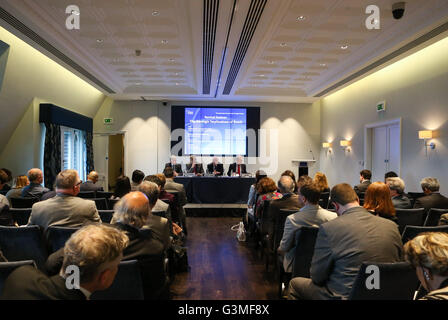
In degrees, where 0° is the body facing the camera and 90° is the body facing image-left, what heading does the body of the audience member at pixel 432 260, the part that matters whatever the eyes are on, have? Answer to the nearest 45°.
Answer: approximately 135°

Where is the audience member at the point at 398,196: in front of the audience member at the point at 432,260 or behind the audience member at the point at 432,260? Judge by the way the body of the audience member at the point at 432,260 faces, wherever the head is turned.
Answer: in front

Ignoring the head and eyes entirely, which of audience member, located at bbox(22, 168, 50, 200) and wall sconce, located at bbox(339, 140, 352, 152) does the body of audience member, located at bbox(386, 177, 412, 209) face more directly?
the wall sconce

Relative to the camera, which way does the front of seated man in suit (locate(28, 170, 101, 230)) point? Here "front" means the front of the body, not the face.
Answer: away from the camera

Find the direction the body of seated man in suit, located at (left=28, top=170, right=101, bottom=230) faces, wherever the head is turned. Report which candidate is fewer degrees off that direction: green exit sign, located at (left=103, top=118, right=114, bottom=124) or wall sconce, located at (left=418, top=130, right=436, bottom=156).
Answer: the green exit sign

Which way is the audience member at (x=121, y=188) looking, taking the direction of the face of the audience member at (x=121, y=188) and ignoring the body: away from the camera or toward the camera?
away from the camera

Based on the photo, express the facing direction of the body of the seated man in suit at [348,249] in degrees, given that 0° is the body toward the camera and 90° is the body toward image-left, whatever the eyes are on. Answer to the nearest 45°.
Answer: approximately 135°

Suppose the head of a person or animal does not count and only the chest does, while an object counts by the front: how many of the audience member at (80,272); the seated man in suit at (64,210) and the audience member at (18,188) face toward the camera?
0

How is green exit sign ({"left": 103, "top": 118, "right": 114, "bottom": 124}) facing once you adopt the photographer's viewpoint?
facing the viewer

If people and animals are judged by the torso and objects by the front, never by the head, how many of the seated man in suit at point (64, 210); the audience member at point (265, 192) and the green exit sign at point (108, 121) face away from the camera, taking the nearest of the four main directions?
2

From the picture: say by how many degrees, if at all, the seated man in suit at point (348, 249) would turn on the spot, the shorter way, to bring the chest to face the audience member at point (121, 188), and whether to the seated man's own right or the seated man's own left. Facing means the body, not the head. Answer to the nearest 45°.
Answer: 0° — they already face them

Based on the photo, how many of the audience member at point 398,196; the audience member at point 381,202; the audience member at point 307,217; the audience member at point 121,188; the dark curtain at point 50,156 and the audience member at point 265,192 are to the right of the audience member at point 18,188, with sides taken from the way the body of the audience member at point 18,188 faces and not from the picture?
5

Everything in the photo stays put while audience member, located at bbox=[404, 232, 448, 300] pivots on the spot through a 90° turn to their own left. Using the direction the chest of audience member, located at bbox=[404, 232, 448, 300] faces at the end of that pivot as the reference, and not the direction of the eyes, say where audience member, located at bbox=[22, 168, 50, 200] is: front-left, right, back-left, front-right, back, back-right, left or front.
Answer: front-right

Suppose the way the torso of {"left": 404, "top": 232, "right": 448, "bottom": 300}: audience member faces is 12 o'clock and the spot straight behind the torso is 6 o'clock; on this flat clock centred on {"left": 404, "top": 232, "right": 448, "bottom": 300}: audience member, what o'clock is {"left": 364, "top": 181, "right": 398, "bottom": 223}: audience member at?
{"left": 364, "top": 181, "right": 398, "bottom": 223}: audience member is roughly at 1 o'clock from {"left": 404, "top": 232, "right": 448, "bottom": 300}: audience member.

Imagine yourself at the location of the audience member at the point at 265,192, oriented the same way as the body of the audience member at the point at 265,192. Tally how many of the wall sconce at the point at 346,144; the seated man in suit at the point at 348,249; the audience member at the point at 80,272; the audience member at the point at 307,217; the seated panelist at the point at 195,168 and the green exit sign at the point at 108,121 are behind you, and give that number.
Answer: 3

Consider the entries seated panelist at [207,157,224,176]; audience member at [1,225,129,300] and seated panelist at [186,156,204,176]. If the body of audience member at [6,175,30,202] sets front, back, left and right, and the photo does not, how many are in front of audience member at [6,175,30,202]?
2

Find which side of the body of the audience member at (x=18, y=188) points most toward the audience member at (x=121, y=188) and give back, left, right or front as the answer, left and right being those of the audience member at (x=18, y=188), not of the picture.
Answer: right

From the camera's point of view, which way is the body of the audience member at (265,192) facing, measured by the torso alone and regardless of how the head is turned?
away from the camera
